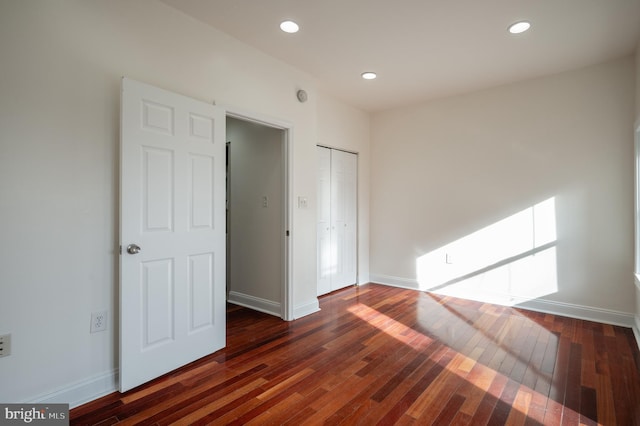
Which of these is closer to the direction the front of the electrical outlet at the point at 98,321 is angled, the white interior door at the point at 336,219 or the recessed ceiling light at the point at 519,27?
the recessed ceiling light

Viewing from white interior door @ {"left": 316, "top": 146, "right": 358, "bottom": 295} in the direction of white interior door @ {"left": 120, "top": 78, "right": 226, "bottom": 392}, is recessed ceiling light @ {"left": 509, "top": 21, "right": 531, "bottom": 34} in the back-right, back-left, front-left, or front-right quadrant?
front-left

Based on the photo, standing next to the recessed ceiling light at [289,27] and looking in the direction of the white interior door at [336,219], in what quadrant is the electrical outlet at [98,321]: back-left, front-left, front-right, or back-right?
back-left

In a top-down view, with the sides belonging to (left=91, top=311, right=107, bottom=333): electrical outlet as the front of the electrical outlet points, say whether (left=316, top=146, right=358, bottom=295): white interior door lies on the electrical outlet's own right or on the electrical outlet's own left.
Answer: on the electrical outlet's own left

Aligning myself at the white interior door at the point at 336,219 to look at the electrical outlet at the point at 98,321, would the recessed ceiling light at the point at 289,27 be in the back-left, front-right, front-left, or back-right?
front-left

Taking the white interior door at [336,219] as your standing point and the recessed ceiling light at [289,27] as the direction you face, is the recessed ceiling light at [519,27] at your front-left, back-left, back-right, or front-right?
front-left

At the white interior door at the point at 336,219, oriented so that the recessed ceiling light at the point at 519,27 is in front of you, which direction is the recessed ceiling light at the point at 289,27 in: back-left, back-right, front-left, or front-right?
front-right

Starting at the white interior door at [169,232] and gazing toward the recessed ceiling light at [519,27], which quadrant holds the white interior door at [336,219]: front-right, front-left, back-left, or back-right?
front-left

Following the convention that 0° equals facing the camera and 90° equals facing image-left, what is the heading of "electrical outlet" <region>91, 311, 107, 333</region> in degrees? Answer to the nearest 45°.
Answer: approximately 0°
